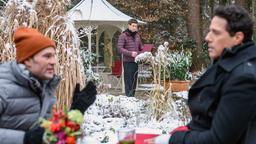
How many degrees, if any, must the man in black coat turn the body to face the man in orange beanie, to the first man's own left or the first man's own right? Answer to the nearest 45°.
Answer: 0° — they already face them

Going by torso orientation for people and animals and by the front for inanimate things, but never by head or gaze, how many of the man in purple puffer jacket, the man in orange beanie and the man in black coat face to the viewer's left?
1

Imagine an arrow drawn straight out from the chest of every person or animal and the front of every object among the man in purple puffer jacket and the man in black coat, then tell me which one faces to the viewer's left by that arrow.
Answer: the man in black coat

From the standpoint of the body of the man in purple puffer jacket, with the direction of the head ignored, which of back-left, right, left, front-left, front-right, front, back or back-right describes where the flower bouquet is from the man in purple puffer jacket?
front-right

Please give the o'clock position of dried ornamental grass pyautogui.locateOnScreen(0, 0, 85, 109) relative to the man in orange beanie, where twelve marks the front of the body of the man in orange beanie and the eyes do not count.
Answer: The dried ornamental grass is roughly at 9 o'clock from the man in orange beanie.

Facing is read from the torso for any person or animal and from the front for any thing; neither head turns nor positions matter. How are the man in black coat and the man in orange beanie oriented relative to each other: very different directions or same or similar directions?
very different directions

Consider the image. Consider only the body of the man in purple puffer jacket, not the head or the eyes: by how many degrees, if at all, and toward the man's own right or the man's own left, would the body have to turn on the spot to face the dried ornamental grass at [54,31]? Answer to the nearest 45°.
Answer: approximately 45° to the man's own right

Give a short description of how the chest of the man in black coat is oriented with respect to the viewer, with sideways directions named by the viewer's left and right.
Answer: facing to the left of the viewer

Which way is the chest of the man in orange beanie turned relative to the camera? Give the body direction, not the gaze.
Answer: to the viewer's right

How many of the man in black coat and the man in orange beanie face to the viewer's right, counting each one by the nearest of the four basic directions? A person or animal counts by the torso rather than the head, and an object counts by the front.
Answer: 1

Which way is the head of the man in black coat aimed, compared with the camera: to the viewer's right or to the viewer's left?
to the viewer's left

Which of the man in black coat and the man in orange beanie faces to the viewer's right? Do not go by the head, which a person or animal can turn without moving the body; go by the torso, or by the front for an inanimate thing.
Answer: the man in orange beanie

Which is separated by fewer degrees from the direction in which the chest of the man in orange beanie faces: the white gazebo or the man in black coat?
the man in black coat

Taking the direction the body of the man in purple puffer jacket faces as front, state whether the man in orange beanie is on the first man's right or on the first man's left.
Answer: on the first man's right

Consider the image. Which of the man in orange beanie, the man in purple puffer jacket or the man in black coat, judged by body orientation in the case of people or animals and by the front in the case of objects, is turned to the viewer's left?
the man in black coat

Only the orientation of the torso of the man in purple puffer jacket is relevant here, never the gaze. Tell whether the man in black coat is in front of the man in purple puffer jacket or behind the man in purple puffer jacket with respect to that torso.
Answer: in front

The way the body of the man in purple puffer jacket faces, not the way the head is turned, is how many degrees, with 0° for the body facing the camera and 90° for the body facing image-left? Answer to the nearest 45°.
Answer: approximately 315°

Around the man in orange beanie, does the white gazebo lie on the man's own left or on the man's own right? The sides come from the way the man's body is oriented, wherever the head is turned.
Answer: on the man's own left

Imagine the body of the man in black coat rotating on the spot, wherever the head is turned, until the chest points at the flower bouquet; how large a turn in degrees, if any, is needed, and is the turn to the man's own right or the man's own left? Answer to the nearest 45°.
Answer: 0° — they already face it
